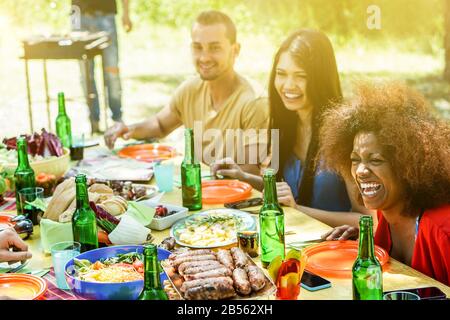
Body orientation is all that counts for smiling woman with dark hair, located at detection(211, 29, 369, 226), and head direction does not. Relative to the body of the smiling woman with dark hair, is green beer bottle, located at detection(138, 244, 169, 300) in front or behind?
in front

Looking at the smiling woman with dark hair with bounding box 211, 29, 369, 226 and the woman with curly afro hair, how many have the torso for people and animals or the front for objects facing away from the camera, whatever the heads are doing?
0

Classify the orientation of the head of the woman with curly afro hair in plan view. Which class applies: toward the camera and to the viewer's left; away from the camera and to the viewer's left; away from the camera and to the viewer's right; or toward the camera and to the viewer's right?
toward the camera and to the viewer's left

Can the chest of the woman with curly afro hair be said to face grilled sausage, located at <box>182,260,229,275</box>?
yes

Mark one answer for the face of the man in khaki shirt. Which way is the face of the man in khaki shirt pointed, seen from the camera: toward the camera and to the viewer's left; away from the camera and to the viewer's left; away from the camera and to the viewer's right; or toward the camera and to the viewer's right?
toward the camera and to the viewer's left

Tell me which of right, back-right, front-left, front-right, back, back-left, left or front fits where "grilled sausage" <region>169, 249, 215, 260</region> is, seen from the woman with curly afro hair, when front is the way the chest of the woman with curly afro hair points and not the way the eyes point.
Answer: front

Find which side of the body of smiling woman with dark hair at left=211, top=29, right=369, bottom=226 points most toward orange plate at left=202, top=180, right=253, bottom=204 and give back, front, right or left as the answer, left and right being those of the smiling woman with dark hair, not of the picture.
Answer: front

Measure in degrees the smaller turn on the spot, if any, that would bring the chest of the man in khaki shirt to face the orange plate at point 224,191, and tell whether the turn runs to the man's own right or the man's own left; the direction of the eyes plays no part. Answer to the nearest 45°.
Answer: approximately 45° to the man's own left

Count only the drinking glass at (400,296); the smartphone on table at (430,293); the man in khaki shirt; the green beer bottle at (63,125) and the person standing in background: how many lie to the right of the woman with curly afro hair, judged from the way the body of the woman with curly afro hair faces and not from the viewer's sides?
3

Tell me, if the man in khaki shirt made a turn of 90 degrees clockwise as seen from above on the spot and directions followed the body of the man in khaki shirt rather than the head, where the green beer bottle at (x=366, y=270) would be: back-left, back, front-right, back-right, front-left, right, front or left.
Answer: back-left

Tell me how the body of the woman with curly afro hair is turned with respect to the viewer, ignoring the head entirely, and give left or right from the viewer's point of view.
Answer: facing the viewer and to the left of the viewer

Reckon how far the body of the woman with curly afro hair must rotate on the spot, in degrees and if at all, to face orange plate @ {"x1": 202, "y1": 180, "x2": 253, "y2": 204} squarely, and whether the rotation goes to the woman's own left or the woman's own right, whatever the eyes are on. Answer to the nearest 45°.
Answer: approximately 90° to the woman's own right

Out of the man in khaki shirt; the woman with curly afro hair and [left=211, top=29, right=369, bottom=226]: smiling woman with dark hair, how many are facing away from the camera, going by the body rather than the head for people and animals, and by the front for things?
0

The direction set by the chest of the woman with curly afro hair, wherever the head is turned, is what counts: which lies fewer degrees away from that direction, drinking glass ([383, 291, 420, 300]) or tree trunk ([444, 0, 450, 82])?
the drinking glass

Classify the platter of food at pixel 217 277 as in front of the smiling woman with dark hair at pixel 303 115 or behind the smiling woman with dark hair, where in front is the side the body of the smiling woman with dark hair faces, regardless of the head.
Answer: in front

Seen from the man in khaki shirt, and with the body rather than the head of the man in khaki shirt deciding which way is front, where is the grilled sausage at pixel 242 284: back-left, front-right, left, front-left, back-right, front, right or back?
front-left

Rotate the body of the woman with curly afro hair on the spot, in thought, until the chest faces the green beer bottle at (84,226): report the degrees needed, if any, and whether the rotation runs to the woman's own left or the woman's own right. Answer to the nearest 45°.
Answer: approximately 45° to the woman's own right
